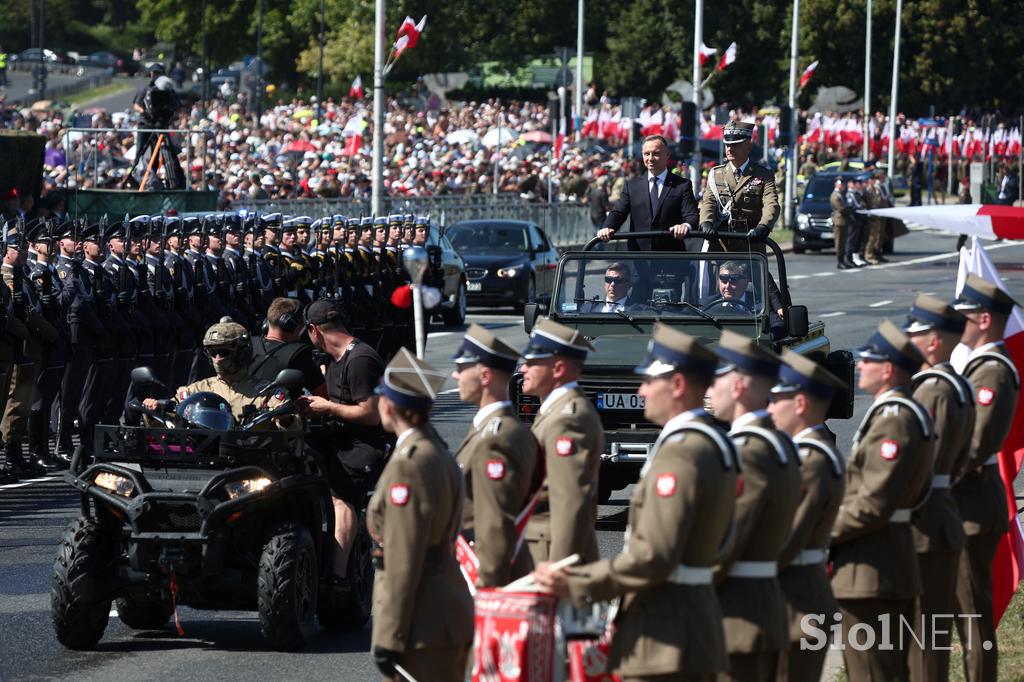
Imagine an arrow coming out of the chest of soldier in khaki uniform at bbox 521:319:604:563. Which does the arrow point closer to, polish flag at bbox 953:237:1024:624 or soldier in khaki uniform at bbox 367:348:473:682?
the soldier in khaki uniform

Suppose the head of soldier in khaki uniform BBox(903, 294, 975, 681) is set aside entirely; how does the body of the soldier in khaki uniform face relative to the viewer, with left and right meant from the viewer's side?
facing to the left of the viewer

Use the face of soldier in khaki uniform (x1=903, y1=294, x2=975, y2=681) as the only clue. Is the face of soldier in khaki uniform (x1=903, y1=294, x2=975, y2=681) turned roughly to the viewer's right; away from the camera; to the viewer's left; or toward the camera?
to the viewer's left

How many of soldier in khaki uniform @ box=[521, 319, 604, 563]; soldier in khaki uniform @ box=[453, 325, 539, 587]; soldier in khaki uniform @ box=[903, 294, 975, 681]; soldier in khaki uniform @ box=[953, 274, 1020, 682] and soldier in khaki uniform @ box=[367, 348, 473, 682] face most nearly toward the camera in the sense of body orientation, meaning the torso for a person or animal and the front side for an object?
0

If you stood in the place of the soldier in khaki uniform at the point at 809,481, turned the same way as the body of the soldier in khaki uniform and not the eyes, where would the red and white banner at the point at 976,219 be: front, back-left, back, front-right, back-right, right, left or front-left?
right

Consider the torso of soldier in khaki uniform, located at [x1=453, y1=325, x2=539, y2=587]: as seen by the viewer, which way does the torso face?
to the viewer's left

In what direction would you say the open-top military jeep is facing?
toward the camera

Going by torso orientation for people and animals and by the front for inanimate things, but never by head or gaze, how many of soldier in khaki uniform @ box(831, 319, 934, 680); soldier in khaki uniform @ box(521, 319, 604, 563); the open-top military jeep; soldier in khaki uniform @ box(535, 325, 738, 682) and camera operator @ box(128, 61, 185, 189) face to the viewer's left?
3

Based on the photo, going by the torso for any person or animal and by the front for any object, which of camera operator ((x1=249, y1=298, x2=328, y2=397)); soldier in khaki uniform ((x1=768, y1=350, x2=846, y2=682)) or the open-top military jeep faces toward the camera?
the open-top military jeep

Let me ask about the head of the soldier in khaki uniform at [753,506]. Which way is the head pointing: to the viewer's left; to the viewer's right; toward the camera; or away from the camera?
to the viewer's left

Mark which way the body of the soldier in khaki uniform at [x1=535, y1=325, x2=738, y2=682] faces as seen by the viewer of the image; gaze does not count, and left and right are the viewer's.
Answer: facing to the left of the viewer

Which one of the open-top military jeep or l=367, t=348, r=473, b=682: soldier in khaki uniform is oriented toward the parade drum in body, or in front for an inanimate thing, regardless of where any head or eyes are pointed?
the open-top military jeep

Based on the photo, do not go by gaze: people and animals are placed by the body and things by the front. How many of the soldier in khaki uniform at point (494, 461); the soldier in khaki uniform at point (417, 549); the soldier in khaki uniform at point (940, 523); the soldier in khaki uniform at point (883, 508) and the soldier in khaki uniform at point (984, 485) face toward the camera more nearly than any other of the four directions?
0

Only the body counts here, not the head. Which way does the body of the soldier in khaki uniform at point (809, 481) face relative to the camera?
to the viewer's left

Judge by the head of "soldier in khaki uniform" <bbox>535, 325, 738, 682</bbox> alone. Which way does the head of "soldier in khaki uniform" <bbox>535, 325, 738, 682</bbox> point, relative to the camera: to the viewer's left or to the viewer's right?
to the viewer's left

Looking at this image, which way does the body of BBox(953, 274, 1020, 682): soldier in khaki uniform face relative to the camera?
to the viewer's left

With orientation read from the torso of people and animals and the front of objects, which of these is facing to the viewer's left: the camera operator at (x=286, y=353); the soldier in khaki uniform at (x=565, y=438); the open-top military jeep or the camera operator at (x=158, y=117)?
the soldier in khaki uniform

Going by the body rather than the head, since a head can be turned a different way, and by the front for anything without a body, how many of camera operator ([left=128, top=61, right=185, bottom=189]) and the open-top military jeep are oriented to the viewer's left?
0
